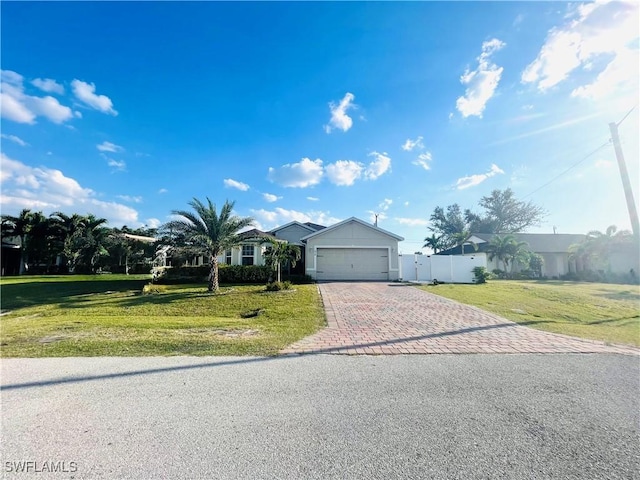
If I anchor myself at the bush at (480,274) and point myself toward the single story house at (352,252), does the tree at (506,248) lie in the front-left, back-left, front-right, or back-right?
back-right

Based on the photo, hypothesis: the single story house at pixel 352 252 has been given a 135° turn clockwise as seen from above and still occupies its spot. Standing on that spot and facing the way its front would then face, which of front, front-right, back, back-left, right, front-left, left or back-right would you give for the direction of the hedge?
front-left

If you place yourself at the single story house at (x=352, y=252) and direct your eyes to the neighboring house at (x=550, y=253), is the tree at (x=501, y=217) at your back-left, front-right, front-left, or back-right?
front-left

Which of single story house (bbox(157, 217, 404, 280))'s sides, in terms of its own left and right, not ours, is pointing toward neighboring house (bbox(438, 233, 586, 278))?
left

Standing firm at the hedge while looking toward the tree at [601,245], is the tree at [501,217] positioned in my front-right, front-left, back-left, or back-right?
front-left

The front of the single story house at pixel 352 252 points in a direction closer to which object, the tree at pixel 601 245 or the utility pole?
the utility pole

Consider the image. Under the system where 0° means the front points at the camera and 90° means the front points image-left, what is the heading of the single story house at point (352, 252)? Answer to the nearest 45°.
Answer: approximately 0°

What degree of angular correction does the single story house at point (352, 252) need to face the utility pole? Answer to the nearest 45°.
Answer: approximately 45° to its left

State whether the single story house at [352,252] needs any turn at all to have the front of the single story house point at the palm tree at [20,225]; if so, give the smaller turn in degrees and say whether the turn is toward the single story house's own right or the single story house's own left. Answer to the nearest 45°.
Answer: approximately 90° to the single story house's own right

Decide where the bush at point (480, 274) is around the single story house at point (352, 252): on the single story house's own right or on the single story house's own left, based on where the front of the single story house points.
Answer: on the single story house's own left

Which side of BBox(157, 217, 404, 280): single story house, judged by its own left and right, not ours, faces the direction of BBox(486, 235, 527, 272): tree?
left

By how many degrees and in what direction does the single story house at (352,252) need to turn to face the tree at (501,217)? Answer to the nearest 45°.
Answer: approximately 135° to its left

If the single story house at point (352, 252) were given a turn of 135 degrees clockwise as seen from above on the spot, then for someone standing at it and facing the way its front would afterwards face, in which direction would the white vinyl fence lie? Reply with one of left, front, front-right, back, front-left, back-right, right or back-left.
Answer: back-right

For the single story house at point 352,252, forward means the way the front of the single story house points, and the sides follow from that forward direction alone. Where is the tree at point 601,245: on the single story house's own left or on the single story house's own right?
on the single story house's own left
